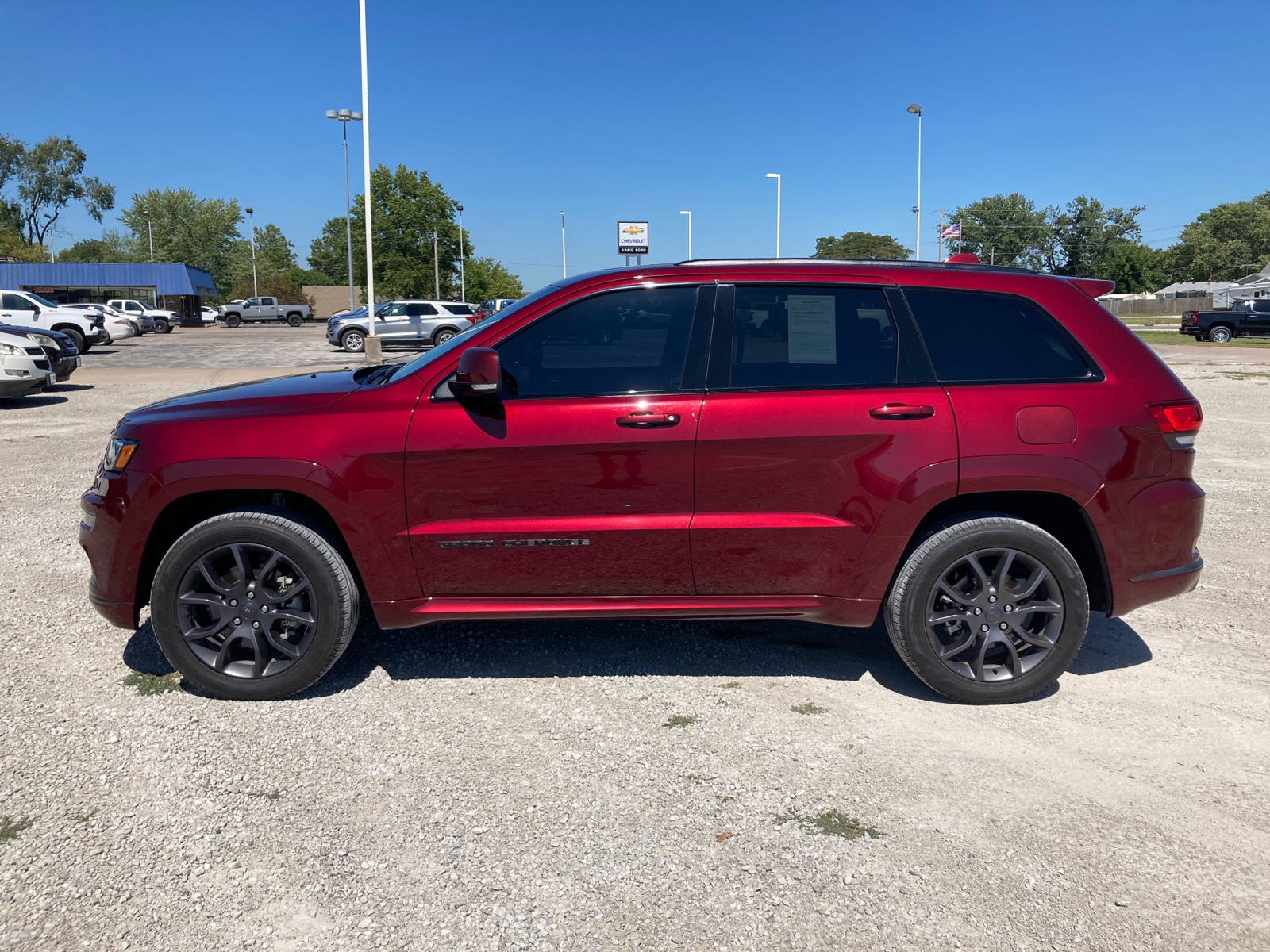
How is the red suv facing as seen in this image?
to the viewer's left

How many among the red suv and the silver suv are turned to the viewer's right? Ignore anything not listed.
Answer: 0

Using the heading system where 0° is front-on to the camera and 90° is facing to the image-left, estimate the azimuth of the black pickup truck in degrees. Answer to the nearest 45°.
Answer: approximately 270°

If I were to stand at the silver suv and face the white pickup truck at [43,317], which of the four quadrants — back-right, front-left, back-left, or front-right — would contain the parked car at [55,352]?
front-left

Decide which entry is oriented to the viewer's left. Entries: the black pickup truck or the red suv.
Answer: the red suv

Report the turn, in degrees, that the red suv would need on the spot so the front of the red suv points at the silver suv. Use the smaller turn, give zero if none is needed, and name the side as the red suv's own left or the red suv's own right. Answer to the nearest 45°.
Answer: approximately 90° to the red suv's own right

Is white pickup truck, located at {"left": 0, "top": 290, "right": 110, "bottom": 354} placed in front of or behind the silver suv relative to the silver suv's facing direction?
in front

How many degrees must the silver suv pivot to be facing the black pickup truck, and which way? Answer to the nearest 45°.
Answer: approximately 180°

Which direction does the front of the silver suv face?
to the viewer's left

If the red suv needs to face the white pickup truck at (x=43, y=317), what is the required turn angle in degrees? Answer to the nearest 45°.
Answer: approximately 45° to its right

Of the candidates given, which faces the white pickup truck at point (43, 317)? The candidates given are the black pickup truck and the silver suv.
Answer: the silver suv
